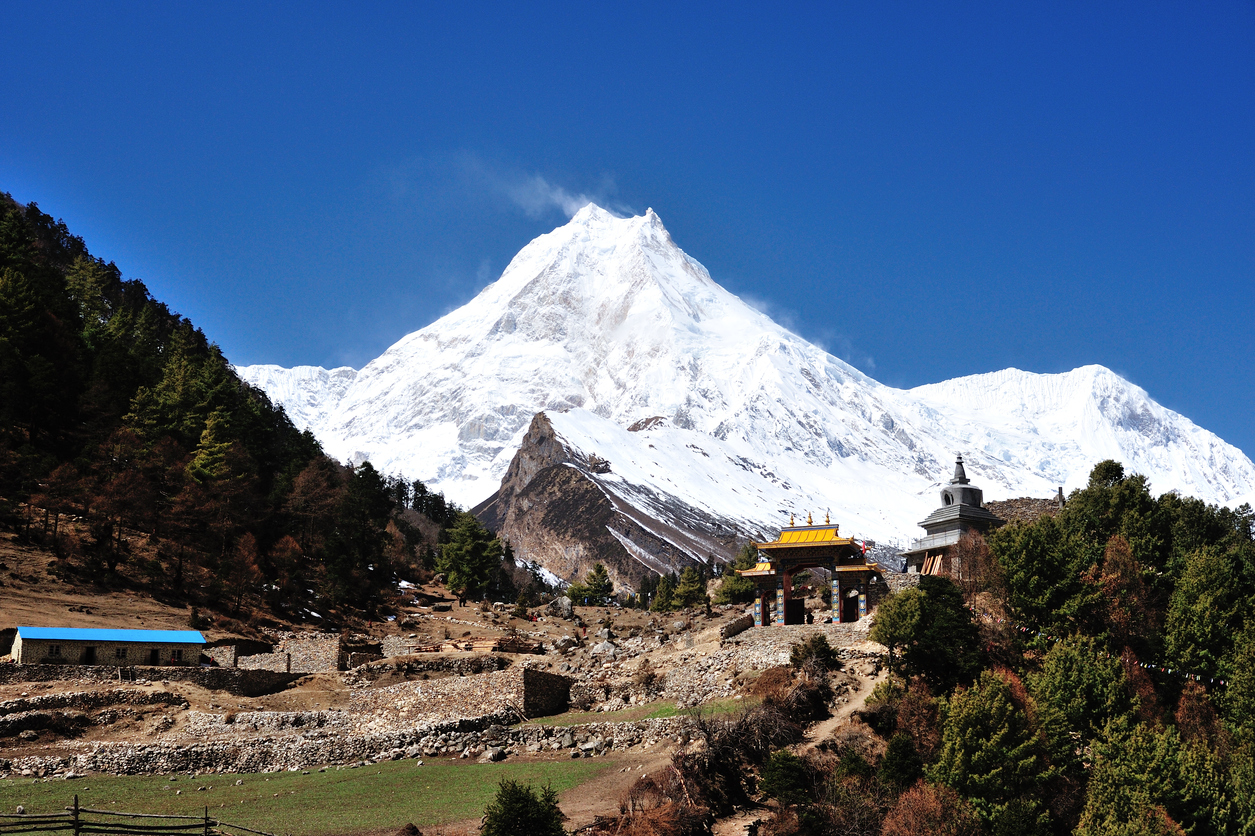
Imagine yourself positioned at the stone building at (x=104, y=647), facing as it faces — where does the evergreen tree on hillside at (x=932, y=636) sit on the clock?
The evergreen tree on hillside is roughly at 10 o'clock from the stone building.

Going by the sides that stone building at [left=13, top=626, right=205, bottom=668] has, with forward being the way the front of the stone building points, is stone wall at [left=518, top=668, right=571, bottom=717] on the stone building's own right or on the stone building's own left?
on the stone building's own left

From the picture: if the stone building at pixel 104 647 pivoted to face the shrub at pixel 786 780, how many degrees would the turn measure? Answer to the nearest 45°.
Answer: approximately 45° to its left

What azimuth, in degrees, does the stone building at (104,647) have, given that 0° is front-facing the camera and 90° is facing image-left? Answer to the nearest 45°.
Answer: approximately 0°

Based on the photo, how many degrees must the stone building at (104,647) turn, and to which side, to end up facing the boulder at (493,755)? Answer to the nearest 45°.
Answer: approximately 45° to its left

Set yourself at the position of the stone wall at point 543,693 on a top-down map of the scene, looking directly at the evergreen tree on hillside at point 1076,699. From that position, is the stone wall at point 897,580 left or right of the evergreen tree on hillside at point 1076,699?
left

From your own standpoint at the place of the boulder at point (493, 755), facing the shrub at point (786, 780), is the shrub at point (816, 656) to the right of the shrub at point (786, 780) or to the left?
left

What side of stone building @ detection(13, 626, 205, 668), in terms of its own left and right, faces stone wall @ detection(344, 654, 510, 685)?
left

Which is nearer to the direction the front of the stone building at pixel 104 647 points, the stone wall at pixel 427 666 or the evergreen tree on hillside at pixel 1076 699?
the evergreen tree on hillside
